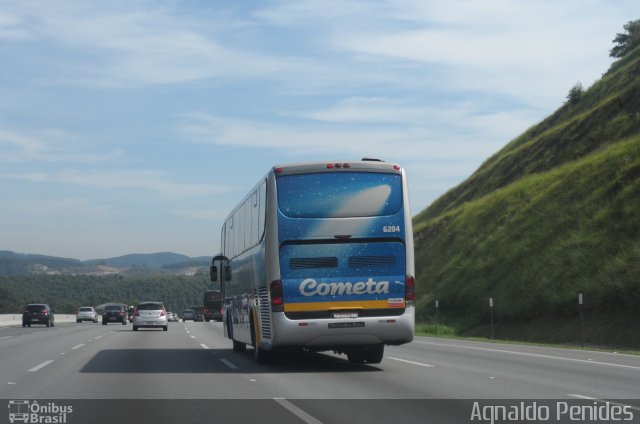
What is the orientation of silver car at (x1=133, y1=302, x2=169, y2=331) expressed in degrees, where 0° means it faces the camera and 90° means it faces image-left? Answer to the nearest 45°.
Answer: approximately 180°

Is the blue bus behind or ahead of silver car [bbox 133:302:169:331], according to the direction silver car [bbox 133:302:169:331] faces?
behind

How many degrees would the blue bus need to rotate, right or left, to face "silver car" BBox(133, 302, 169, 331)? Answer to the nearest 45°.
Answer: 0° — it already faces it

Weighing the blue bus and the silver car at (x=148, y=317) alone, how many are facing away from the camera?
2

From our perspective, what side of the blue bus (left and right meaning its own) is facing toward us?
back
